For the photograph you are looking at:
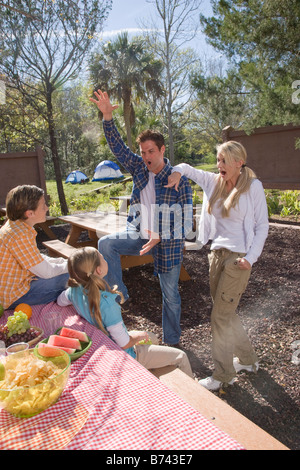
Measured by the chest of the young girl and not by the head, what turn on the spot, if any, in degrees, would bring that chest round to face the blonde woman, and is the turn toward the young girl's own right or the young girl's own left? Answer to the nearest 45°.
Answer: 0° — they already face them

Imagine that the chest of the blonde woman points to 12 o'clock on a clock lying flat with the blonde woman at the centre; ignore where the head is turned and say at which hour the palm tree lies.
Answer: The palm tree is roughly at 4 o'clock from the blonde woman.

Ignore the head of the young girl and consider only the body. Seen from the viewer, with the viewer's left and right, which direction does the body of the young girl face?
facing away from the viewer and to the right of the viewer

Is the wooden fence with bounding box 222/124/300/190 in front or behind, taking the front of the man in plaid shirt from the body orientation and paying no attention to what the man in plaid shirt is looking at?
behind

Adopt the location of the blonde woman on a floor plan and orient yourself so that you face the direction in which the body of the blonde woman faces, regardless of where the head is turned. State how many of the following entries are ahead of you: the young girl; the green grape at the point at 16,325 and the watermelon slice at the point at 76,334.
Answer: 3

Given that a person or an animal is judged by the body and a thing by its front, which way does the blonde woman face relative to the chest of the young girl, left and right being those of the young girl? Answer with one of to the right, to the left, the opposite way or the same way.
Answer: the opposite way

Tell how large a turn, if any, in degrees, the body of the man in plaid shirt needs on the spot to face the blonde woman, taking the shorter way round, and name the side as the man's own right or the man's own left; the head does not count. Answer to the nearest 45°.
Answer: approximately 90° to the man's own left

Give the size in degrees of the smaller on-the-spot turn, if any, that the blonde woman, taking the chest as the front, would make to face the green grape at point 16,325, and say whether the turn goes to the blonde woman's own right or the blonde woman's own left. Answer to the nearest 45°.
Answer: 0° — they already face it

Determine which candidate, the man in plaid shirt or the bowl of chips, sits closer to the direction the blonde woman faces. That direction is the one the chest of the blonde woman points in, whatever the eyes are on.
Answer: the bowl of chips

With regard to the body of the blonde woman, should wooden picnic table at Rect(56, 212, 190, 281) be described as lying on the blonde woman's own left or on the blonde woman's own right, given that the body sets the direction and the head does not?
on the blonde woman's own right

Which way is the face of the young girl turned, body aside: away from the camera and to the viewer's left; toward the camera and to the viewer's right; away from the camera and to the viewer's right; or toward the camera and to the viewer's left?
away from the camera and to the viewer's right
